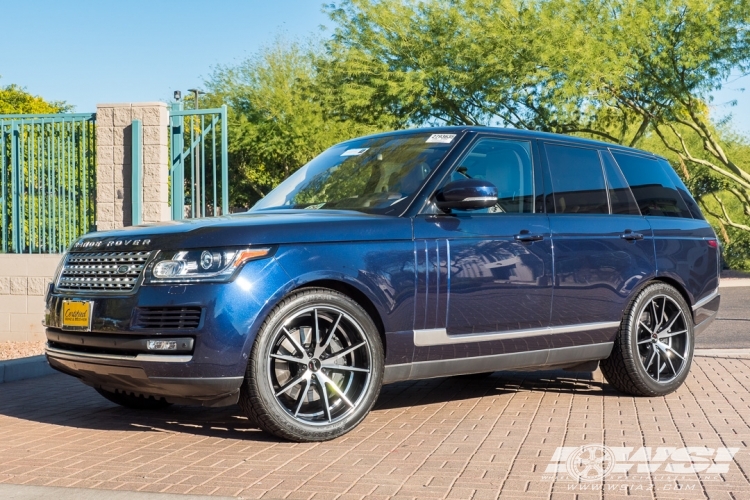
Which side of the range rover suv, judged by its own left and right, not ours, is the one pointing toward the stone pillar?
right

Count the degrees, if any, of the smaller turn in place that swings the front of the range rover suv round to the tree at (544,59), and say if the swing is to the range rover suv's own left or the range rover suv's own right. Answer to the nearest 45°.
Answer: approximately 135° to the range rover suv's own right

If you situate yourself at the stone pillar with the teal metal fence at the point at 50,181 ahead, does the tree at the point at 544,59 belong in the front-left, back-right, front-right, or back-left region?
back-right

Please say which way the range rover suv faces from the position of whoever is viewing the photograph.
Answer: facing the viewer and to the left of the viewer

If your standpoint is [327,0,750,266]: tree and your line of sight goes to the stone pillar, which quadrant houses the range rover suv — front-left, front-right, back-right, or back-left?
front-left

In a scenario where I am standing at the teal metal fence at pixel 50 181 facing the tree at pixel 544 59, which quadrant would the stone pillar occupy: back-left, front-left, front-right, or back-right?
front-right
